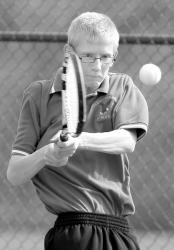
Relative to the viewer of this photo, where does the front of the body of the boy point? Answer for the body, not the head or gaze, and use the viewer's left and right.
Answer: facing the viewer
